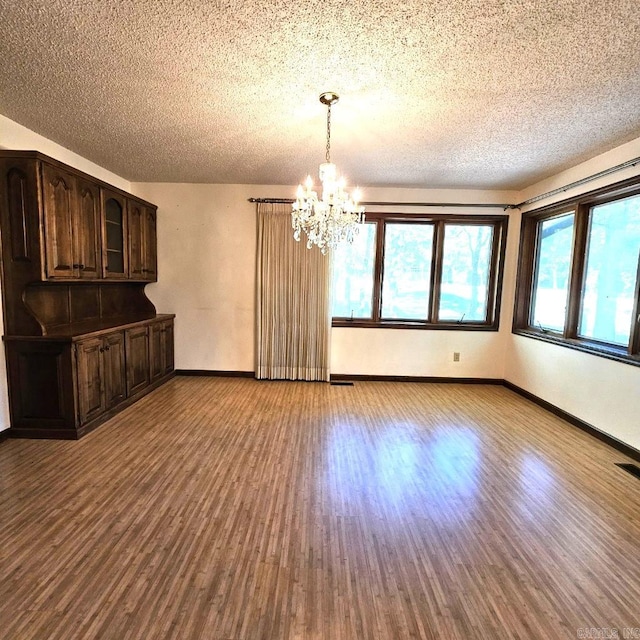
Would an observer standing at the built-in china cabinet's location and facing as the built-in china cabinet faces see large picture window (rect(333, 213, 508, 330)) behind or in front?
in front

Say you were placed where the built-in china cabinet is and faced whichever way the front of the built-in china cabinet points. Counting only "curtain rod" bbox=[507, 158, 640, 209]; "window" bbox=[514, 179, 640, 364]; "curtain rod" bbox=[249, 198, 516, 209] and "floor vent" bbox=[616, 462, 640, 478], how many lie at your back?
0

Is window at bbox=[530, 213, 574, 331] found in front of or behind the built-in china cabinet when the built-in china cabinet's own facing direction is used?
in front

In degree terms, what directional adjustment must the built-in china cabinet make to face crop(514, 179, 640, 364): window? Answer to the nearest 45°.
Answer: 0° — it already faces it

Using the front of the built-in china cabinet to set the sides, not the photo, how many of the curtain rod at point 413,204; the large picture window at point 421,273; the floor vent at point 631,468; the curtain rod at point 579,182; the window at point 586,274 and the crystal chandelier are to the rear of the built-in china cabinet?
0

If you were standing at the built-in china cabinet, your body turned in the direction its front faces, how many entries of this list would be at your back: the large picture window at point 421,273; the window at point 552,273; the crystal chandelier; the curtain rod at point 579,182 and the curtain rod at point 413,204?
0

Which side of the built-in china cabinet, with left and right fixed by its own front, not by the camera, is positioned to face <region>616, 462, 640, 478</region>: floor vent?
front

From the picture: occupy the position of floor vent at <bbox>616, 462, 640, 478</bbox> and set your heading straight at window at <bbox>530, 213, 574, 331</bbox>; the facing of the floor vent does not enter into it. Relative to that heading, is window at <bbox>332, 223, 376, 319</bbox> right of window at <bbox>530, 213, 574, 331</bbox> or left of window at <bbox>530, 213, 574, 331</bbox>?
left

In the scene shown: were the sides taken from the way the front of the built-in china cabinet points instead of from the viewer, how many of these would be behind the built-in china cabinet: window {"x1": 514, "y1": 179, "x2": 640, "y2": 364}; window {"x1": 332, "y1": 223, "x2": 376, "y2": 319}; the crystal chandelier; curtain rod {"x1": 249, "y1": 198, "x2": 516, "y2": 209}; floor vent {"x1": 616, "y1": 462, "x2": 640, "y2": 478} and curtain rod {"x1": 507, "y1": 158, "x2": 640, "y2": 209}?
0

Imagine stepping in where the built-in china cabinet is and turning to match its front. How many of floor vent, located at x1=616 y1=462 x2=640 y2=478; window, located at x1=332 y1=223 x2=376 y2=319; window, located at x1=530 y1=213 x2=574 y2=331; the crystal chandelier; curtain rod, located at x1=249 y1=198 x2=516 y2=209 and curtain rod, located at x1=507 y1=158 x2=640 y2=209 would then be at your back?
0

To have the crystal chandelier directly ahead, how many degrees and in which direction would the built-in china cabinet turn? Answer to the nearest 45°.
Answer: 0° — it already faces it

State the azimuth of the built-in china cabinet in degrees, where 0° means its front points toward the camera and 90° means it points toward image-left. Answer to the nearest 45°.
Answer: approximately 315°

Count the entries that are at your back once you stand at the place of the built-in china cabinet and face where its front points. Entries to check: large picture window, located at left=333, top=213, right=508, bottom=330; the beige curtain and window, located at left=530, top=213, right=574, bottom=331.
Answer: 0

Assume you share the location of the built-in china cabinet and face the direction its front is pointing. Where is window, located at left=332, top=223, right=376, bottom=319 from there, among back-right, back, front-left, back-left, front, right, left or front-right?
front-left
